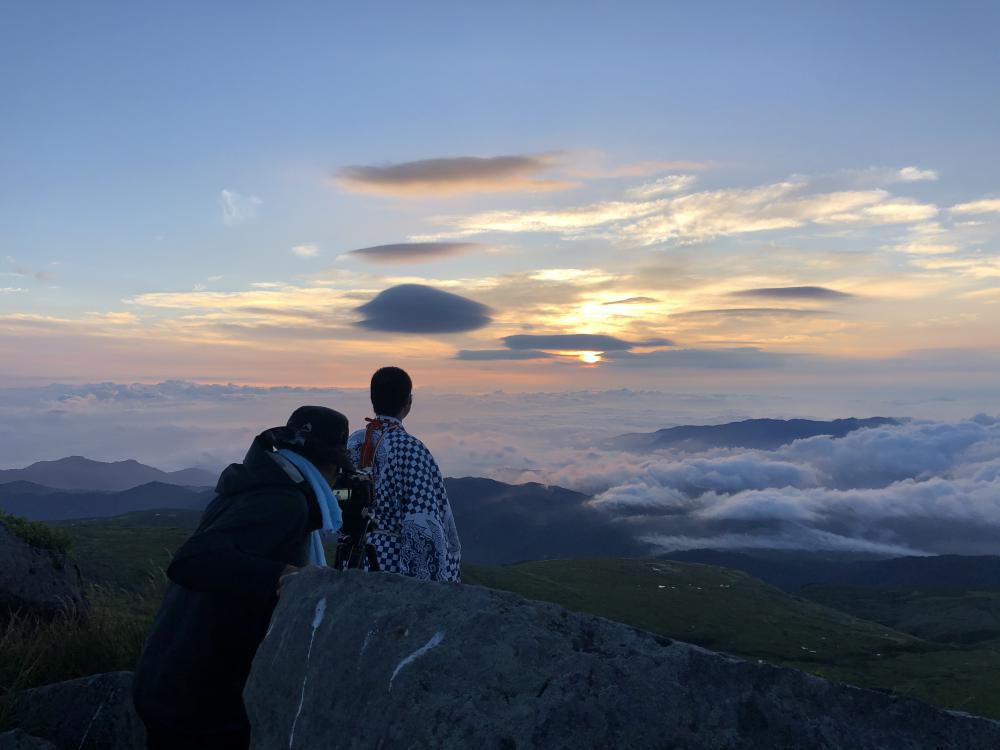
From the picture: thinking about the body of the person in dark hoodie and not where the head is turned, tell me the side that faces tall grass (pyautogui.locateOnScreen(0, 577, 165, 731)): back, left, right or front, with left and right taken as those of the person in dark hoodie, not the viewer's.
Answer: left

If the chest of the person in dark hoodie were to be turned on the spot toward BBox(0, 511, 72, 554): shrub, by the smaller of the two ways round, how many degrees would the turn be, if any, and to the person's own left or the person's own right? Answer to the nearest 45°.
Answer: approximately 90° to the person's own left

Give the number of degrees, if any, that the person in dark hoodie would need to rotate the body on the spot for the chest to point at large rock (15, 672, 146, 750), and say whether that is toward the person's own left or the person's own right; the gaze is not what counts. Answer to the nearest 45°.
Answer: approximately 135° to the person's own left

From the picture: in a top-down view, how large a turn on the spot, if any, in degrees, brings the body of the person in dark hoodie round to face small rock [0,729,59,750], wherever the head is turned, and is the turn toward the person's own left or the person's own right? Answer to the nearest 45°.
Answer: approximately 135° to the person's own left

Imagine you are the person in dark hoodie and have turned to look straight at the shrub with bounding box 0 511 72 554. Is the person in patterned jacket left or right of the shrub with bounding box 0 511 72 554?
right

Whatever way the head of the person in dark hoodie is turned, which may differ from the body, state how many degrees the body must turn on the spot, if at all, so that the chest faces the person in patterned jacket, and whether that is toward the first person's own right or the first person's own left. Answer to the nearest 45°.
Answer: approximately 45° to the first person's own left

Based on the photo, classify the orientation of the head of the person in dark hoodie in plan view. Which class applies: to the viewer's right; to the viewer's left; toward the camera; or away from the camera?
to the viewer's right

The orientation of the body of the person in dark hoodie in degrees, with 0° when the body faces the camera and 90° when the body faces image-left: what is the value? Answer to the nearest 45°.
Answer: approximately 270°

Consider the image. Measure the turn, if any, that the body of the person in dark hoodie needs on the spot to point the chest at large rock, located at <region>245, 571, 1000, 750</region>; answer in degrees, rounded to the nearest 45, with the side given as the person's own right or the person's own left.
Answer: approximately 45° to the person's own right
